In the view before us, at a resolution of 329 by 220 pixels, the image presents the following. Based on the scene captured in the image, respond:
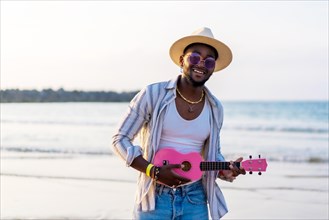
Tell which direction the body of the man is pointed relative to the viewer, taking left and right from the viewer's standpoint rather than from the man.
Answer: facing the viewer and to the right of the viewer
